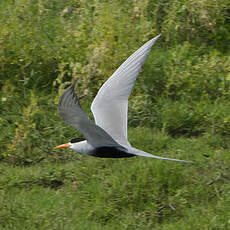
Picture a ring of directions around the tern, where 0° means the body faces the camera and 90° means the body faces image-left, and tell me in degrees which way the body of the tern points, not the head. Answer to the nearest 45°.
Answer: approximately 90°
